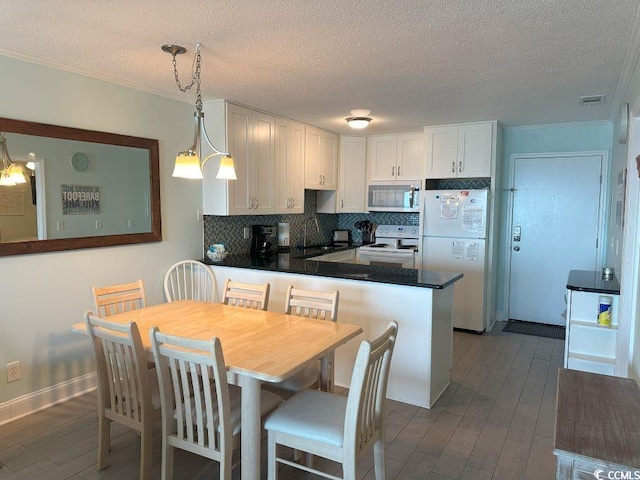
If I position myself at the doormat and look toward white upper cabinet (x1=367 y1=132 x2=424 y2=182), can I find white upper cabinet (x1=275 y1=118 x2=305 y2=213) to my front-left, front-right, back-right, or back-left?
front-left

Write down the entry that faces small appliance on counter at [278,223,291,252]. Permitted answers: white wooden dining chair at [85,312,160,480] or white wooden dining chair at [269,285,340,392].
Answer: white wooden dining chair at [85,312,160,480]

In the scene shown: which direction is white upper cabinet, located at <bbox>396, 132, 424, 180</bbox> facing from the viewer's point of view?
toward the camera

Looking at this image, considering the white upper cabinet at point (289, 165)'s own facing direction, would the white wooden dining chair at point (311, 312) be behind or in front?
in front

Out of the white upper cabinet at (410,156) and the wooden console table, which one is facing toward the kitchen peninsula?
the white upper cabinet

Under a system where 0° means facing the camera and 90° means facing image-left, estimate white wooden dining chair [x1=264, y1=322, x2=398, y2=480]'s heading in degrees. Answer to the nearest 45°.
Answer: approximately 135°

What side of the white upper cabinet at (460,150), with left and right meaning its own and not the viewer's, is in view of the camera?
front

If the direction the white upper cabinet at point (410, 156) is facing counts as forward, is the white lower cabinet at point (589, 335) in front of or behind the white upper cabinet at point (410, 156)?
in front

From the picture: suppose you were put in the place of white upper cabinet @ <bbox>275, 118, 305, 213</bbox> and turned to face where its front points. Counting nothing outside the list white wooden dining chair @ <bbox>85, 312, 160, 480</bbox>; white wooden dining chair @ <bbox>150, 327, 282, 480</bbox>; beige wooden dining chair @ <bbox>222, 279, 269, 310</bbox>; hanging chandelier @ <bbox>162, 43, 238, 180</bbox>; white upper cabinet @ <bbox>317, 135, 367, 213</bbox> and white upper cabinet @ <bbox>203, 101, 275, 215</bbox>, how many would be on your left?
1

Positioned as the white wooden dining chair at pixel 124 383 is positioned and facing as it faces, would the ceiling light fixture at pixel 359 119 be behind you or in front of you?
in front

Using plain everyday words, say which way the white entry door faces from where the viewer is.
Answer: facing the viewer

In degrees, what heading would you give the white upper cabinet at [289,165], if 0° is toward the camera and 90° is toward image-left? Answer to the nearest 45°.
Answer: approximately 315°

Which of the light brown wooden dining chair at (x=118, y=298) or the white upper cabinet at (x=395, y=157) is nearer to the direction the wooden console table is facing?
the light brown wooden dining chair

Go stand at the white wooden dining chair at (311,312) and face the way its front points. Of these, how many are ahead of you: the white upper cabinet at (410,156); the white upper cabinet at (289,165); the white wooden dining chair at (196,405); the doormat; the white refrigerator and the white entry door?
1

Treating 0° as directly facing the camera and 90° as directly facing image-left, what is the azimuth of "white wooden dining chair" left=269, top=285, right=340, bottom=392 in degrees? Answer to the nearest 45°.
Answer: approximately 45°
